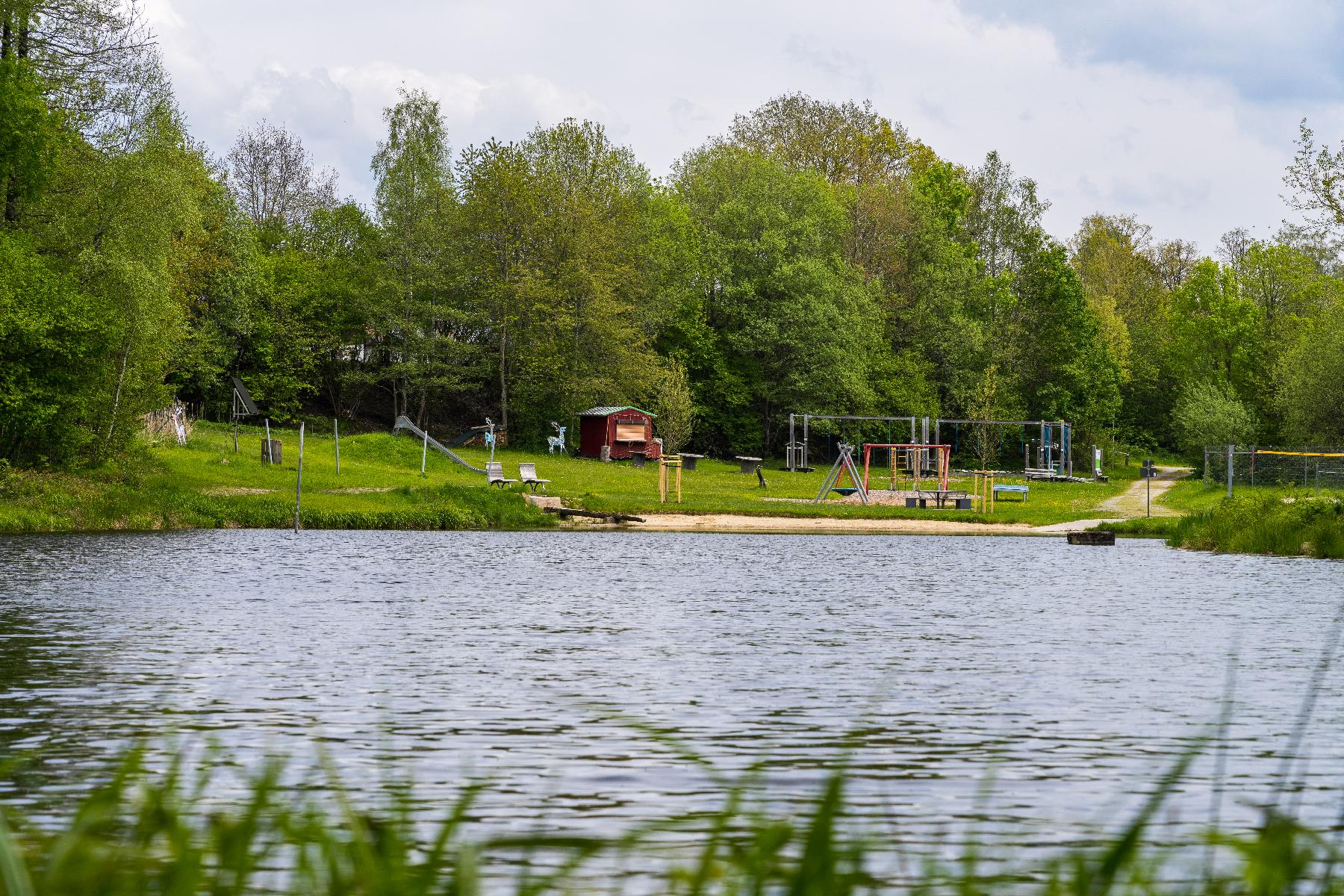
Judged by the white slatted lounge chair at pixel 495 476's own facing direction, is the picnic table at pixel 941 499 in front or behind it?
in front

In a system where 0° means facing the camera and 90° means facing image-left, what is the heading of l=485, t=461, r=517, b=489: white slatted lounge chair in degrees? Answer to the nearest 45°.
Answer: approximately 315°
